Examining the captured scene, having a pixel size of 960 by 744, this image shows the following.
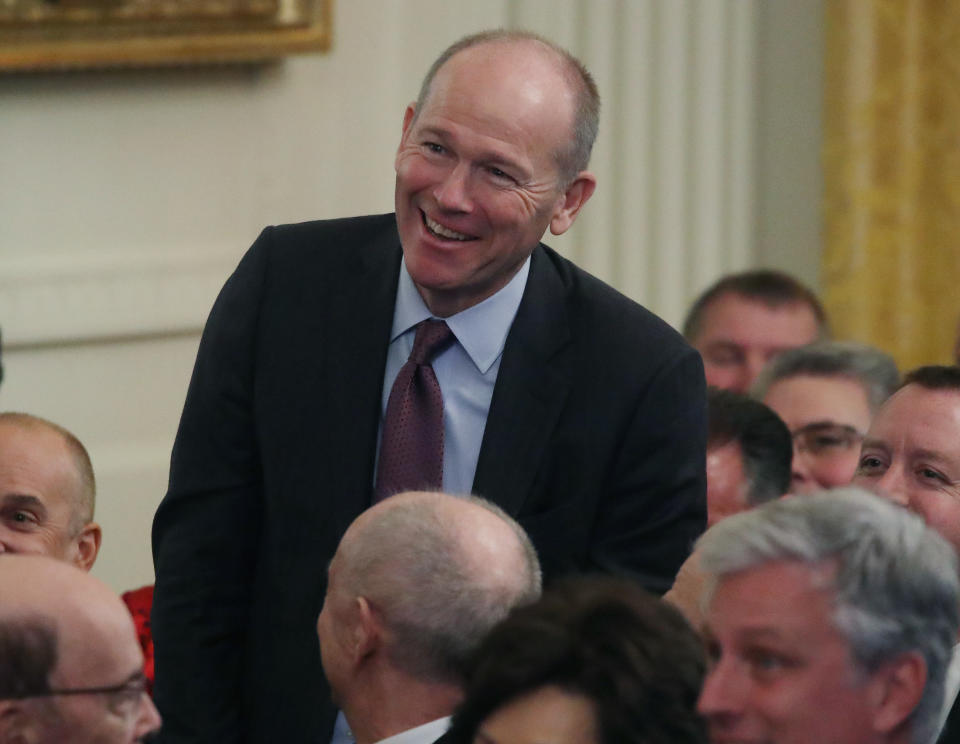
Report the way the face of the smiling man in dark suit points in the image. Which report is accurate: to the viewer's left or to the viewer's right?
to the viewer's left

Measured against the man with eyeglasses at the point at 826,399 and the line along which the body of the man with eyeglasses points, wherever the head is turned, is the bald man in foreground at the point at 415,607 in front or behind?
in front

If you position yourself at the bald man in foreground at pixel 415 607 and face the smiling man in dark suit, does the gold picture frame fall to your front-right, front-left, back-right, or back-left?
front-left

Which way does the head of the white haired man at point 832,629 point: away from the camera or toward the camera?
toward the camera

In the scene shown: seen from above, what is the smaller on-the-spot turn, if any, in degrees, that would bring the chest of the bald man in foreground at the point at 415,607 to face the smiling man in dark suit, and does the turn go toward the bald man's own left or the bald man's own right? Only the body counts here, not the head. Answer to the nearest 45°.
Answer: approximately 45° to the bald man's own right

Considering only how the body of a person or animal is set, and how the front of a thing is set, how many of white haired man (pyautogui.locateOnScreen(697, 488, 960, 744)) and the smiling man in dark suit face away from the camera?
0

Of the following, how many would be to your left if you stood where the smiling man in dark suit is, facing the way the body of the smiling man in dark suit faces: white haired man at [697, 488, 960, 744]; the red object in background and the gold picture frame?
1

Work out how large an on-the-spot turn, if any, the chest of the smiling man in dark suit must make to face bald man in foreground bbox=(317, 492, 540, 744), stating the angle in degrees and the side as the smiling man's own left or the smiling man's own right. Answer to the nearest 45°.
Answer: approximately 45° to the smiling man's own left

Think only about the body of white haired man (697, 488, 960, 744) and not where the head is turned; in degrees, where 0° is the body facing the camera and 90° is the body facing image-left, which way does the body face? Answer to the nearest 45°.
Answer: approximately 45°

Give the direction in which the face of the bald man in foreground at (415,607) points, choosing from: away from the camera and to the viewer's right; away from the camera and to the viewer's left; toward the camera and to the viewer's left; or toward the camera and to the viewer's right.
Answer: away from the camera and to the viewer's left

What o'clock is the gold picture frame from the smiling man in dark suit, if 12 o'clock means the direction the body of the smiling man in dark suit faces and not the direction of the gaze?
The gold picture frame is roughly at 4 o'clock from the smiling man in dark suit.

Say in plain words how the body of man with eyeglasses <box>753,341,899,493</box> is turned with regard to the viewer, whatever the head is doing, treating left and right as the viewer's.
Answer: facing the viewer and to the left of the viewer

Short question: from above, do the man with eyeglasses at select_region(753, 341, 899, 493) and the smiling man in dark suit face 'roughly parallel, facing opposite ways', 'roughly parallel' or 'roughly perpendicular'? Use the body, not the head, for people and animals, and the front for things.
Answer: roughly parallel

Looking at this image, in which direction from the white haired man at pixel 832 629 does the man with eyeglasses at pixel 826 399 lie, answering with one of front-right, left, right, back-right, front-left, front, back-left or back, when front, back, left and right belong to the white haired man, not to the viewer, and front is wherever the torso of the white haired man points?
back-right

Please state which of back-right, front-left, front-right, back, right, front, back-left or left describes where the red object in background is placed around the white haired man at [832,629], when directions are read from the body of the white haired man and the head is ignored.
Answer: right

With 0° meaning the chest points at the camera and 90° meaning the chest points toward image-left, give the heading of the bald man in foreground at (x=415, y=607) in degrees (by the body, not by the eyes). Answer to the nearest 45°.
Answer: approximately 135°

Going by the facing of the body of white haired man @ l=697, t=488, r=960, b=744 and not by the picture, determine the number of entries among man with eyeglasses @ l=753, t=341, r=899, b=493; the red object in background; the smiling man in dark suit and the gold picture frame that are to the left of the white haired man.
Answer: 0

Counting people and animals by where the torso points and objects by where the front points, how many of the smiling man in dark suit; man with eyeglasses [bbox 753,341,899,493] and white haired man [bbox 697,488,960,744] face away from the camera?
0

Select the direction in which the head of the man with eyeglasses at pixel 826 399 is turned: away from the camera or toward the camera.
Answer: toward the camera
